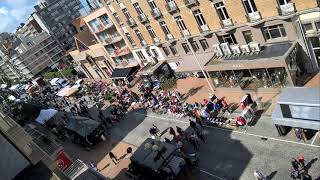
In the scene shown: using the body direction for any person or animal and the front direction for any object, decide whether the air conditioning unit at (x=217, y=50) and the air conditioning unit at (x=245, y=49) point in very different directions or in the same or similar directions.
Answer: same or similar directions

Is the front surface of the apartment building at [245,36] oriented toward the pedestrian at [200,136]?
yes

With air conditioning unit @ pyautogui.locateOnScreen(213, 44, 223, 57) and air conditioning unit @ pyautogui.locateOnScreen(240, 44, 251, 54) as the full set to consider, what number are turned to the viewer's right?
0

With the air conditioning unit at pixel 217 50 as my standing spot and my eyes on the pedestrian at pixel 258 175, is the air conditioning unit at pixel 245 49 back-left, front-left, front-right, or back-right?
front-left

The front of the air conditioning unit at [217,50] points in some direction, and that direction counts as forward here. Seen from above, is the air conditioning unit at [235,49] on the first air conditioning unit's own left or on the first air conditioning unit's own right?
on the first air conditioning unit's own left

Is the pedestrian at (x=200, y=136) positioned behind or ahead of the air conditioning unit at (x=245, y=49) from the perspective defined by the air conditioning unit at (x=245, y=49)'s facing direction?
ahead

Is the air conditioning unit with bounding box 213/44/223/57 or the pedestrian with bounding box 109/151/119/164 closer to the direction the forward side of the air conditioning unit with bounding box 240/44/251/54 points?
the pedestrian

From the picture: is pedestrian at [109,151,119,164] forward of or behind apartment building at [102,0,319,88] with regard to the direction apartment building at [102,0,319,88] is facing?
forward

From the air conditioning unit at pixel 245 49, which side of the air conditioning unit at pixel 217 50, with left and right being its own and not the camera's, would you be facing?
left

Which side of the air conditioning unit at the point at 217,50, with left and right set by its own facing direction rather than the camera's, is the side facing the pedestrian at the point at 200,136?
front

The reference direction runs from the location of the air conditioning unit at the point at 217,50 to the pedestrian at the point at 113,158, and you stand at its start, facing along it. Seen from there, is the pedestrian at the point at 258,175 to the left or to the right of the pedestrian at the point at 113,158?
left

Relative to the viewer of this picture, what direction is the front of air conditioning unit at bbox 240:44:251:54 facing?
facing the viewer and to the left of the viewer

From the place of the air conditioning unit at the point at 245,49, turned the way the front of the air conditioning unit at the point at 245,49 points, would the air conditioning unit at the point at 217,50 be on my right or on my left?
on my right

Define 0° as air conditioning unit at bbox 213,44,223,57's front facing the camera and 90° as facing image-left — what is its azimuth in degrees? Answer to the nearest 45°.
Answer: approximately 45°

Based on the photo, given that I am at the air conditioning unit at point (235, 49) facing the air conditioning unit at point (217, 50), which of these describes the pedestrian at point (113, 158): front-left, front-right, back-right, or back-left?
front-left
